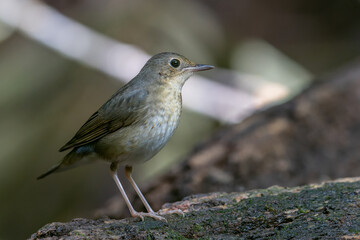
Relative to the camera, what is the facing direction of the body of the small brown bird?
to the viewer's right
